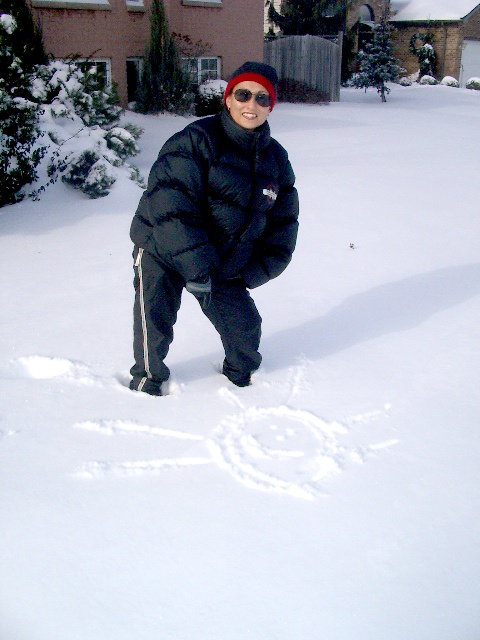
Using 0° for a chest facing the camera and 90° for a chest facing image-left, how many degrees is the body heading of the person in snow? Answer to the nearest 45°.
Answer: approximately 315°

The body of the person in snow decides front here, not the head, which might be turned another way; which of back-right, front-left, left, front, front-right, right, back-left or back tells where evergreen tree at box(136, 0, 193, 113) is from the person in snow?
back-left

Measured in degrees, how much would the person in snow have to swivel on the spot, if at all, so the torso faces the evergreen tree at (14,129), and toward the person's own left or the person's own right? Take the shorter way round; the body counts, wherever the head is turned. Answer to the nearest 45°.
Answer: approximately 180°

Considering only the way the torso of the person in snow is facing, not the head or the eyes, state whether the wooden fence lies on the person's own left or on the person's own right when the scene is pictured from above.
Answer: on the person's own left

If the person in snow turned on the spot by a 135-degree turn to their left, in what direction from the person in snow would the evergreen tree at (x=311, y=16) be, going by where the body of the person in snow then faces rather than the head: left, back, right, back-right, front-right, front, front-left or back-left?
front

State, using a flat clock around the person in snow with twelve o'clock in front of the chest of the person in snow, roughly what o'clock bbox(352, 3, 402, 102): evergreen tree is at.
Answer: The evergreen tree is roughly at 8 o'clock from the person in snow.

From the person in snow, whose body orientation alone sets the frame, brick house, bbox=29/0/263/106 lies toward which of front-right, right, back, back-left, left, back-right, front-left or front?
back-left

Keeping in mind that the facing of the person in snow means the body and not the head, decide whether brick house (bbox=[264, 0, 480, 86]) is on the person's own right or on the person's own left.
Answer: on the person's own left

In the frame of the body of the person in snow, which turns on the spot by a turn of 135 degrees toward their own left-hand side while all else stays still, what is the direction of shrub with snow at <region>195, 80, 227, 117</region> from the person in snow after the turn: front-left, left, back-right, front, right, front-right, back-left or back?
front
